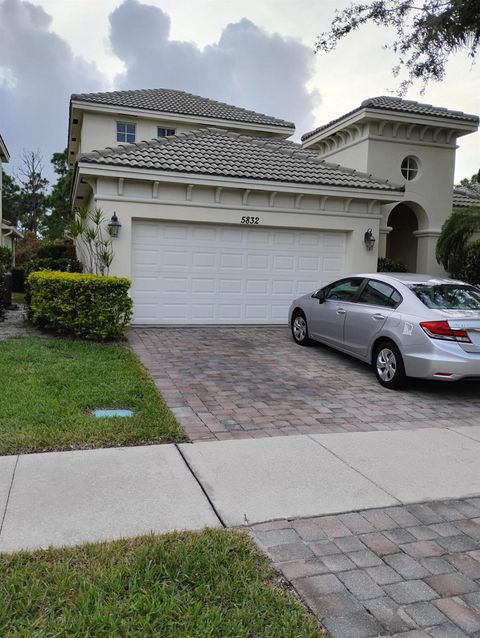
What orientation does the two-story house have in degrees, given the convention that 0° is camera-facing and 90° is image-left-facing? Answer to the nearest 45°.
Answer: approximately 0°

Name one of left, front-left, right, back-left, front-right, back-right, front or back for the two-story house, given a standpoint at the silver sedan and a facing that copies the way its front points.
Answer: front

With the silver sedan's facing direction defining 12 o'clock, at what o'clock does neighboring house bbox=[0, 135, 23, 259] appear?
The neighboring house is roughly at 12 o'clock from the silver sedan.

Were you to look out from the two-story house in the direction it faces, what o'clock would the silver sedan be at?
The silver sedan is roughly at 11 o'clock from the two-story house.

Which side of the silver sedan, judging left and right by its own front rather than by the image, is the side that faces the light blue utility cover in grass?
left

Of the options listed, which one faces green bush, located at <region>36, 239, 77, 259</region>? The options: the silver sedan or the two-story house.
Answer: the silver sedan

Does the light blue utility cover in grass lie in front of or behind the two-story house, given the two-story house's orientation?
in front

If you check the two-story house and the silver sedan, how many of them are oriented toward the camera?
1

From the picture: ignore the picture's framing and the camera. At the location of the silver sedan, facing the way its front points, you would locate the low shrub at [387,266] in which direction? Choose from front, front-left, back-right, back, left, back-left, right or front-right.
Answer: front-right

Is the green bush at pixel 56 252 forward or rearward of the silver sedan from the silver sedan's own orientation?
forward

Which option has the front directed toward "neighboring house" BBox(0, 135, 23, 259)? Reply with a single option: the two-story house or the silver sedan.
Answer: the silver sedan

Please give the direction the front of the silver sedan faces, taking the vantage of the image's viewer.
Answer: facing away from the viewer and to the left of the viewer
